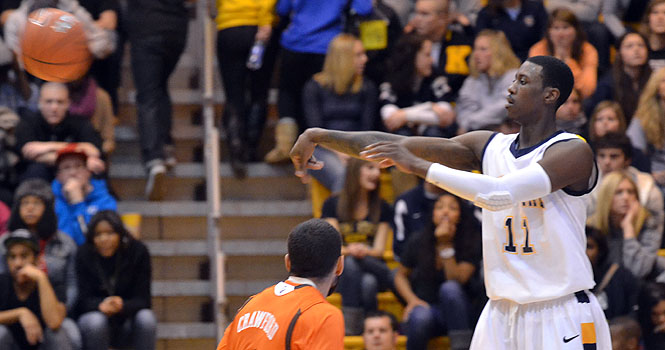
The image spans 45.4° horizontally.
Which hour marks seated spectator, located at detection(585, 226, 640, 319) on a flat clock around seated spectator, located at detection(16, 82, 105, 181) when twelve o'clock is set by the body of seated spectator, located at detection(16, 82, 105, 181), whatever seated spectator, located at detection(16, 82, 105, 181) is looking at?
seated spectator, located at detection(585, 226, 640, 319) is roughly at 10 o'clock from seated spectator, located at detection(16, 82, 105, 181).

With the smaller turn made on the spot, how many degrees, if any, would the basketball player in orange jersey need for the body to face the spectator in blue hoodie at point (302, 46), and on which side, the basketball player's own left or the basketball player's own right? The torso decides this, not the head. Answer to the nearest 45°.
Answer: approximately 45° to the basketball player's own left

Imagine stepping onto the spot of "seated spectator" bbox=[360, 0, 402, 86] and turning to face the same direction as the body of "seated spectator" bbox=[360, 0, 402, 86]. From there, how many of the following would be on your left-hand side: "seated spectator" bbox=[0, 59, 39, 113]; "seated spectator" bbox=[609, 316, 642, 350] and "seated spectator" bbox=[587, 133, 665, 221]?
2

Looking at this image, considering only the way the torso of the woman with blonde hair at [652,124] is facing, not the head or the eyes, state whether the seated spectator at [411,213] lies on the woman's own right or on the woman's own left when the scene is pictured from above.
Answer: on the woman's own right

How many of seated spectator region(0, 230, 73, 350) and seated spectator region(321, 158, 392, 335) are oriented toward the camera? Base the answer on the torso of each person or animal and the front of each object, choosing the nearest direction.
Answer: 2

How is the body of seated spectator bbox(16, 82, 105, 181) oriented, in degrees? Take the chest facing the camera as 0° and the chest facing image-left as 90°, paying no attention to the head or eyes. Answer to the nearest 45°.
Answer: approximately 0°

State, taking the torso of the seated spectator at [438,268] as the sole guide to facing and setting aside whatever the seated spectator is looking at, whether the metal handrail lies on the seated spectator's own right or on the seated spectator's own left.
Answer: on the seated spectator's own right

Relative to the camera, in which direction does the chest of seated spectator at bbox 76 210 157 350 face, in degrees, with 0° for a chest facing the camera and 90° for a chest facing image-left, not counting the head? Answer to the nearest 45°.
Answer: approximately 0°

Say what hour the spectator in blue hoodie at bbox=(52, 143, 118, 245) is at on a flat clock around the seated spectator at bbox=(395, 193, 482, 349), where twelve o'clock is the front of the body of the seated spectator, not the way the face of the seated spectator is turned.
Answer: The spectator in blue hoodie is roughly at 3 o'clock from the seated spectator.

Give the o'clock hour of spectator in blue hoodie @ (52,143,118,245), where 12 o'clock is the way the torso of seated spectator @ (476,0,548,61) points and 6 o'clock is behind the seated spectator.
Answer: The spectator in blue hoodie is roughly at 2 o'clock from the seated spectator.
